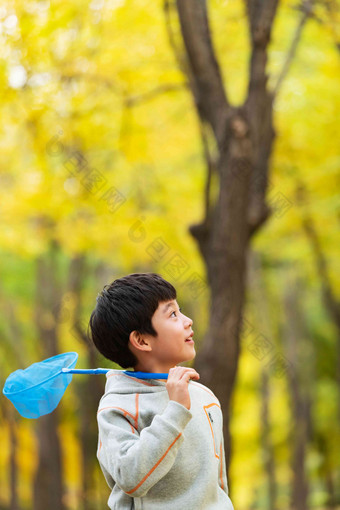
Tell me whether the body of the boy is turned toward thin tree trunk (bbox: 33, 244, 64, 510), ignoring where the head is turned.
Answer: no

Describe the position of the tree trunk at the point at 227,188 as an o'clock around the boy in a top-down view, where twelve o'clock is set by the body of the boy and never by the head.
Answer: The tree trunk is roughly at 8 o'clock from the boy.

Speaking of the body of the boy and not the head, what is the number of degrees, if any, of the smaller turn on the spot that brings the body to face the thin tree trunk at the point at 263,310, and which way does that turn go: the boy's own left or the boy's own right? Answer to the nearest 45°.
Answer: approximately 135° to the boy's own left

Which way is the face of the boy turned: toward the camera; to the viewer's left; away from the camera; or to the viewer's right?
to the viewer's right

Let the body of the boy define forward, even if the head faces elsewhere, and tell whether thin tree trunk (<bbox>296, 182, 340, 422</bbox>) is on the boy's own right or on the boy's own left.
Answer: on the boy's own left

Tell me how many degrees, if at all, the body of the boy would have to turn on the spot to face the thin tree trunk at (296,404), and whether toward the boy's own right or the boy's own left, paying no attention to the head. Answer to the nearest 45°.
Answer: approximately 135° to the boy's own left

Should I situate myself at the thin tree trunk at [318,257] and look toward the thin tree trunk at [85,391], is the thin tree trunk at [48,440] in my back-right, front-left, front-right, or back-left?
front-left

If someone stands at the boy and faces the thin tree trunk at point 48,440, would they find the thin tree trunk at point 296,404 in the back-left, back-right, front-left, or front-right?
front-right
